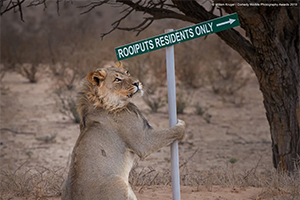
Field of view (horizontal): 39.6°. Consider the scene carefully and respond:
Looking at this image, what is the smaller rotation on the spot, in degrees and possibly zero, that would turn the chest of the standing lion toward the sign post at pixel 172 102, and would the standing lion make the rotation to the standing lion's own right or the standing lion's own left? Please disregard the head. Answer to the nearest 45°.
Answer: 0° — it already faces it

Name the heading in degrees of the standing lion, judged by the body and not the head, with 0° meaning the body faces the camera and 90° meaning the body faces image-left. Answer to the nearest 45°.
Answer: approximately 270°
